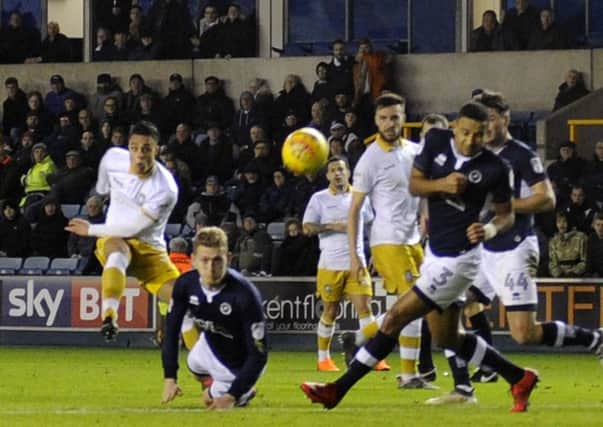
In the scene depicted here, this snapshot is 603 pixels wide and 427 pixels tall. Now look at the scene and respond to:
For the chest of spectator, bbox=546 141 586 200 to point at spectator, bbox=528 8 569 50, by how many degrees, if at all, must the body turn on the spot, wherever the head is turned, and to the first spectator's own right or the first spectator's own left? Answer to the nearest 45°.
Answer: approximately 180°

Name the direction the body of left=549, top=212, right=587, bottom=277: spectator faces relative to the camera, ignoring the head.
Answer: toward the camera

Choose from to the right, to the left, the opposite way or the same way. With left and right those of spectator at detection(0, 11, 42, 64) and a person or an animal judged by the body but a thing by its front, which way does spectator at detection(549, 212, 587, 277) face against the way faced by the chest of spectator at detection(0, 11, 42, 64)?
the same way

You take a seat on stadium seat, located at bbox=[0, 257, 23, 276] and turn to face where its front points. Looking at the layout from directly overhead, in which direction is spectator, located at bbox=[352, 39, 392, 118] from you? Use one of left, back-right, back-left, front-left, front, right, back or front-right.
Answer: left

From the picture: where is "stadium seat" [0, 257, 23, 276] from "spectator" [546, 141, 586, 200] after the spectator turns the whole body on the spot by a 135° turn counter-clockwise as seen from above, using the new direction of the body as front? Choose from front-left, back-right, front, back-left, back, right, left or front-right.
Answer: back-left

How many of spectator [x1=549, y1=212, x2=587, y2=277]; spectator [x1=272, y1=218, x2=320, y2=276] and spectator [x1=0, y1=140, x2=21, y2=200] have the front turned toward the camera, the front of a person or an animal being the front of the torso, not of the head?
3

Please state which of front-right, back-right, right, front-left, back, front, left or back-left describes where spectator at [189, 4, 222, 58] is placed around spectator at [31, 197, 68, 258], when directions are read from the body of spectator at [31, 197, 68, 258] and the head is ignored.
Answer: back-left

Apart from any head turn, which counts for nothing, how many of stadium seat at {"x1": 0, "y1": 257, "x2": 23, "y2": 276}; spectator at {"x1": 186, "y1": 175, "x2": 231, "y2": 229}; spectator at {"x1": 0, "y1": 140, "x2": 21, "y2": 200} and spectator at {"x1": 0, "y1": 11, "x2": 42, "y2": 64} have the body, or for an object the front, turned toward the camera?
4

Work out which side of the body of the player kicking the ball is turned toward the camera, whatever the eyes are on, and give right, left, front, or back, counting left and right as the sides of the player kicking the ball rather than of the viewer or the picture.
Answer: front

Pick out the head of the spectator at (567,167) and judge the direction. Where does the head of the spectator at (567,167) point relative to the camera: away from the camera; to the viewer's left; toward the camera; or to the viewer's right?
toward the camera

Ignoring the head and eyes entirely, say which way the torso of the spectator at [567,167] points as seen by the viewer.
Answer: toward the camera

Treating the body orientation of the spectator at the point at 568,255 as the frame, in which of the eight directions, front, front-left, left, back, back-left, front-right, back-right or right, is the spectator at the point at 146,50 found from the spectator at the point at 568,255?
back-right

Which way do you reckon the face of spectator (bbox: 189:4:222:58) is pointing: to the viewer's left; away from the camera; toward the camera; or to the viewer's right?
toward the camera

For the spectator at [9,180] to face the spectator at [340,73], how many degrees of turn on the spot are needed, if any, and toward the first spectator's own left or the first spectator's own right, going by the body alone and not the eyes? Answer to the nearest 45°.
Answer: approximately 90° to the first spectator's own left

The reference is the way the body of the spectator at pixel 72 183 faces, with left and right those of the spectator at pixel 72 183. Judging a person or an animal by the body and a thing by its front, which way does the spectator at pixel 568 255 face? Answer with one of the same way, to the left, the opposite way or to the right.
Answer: the same way

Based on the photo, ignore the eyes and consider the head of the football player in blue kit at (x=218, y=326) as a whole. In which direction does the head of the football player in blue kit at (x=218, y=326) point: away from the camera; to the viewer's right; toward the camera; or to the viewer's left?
toward the camera

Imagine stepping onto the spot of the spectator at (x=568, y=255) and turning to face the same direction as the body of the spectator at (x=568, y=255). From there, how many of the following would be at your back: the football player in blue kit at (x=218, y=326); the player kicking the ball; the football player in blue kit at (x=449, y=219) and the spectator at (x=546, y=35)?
1

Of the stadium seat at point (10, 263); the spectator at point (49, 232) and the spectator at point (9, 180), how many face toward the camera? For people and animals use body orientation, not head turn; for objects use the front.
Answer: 3
